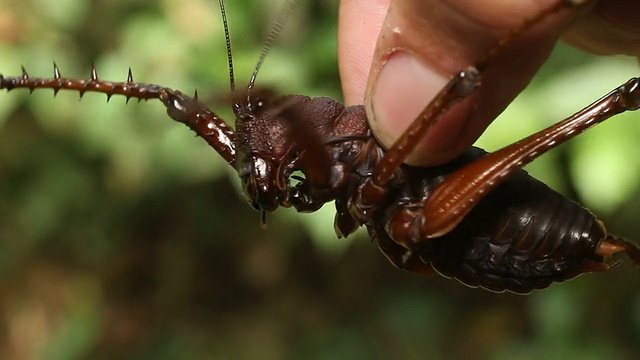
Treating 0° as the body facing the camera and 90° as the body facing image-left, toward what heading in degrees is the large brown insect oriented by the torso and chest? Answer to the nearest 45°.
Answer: approximately 90°
